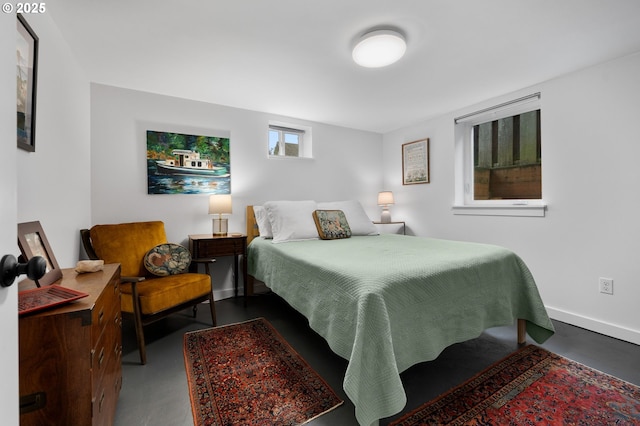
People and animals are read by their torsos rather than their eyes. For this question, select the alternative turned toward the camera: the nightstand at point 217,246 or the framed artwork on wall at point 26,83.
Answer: the nightstand

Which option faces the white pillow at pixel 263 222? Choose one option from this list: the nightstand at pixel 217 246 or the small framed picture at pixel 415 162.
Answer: the small framed picture

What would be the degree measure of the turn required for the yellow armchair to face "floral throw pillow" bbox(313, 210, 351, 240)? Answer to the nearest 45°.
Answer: approximately 45° to its left

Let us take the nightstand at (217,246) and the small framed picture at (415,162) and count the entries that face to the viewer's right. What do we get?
0

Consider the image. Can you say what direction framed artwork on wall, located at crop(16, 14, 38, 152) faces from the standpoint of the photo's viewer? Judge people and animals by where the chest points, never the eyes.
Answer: facing to the right of the viewer

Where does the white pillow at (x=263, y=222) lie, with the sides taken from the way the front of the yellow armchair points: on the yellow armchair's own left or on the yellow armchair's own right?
on the yellow armchair's own left

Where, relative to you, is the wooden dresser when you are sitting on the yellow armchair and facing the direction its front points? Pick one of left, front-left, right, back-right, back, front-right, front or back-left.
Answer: front-right

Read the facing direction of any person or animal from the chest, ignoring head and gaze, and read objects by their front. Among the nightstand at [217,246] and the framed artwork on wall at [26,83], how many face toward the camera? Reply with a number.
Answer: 1

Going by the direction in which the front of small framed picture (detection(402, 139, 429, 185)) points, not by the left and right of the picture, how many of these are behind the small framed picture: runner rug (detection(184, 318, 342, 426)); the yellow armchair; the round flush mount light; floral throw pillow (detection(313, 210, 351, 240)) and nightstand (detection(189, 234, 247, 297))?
0

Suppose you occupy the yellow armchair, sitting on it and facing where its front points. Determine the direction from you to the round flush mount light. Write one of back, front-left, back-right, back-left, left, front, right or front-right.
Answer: front

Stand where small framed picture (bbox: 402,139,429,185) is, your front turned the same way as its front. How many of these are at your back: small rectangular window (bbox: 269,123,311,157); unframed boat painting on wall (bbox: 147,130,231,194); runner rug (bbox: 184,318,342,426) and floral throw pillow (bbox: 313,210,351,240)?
0

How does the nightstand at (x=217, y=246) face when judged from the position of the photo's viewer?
facing the viewer

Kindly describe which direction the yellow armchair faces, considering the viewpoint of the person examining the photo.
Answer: facing the viewer and to the right of the viewer

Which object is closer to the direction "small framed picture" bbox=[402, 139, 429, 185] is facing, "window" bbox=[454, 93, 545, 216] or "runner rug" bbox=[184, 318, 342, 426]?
the runner rug

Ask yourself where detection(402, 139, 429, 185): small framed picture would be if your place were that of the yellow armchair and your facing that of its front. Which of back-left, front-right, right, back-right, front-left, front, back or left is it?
front-left

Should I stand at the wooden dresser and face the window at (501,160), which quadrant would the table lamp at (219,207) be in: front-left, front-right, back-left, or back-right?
front-left
